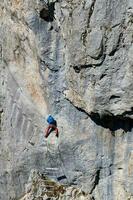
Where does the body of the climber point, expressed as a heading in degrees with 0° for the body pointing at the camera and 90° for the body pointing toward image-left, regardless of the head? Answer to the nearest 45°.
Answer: approximately 180°
